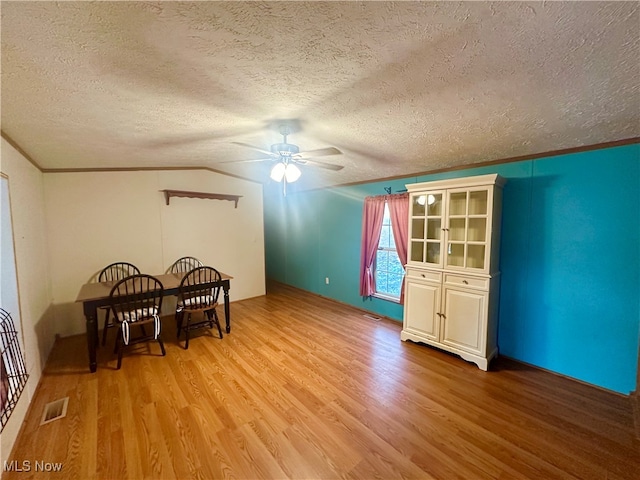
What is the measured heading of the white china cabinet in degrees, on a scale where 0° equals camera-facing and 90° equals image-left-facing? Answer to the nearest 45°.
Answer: approximately 45°

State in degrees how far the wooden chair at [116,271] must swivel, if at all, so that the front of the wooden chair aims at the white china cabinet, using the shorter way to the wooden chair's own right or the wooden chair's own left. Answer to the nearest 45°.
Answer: approximately 45° to the wooden chair's own left

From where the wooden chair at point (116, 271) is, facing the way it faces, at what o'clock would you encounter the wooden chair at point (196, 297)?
the wooden chair at point (196, 297) is roughly at 11 o'clock from the wooden chair at point (116, 271).

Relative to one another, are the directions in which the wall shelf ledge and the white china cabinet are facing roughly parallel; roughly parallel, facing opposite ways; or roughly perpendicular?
roughly perpendicular

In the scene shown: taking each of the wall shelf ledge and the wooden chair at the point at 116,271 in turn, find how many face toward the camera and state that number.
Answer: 2

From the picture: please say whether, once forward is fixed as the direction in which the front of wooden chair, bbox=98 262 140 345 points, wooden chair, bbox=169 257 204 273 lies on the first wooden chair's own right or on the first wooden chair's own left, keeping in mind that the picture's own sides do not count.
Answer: on the first wooden chair's own left

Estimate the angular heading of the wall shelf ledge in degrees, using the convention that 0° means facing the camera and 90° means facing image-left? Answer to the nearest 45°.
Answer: approximately 0°

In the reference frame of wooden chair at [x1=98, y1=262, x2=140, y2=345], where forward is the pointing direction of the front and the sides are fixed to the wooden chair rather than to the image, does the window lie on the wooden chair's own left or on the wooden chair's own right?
on the wooden chair's own left

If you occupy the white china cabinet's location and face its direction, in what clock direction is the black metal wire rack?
The black metal wire rack is roughly at 12 o'clock from the white china cabinet.

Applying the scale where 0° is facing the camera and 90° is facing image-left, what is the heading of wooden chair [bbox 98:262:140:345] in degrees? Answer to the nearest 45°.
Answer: approximately 0°

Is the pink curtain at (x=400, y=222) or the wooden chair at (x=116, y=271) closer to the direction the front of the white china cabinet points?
the wooden chair
